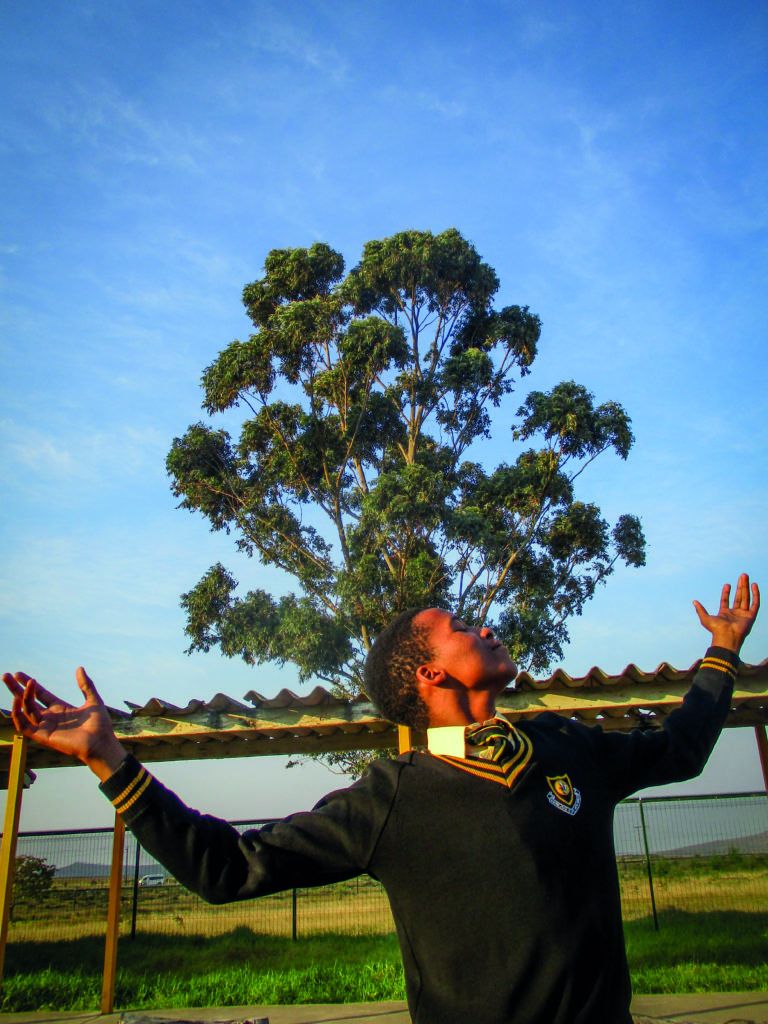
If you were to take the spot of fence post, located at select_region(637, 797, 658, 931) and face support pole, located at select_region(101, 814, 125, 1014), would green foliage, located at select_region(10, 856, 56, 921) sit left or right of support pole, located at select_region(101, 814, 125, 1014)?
right

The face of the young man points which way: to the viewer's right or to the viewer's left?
to the viewer's right

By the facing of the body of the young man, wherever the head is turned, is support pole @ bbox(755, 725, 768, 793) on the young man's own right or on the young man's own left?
on the young man's own left

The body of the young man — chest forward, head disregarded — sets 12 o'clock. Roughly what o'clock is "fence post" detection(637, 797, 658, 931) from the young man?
The fence post is roughly at 8 o'clock from the young man.

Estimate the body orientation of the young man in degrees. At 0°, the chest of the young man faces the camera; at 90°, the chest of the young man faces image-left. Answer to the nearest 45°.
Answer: approximately 315°
